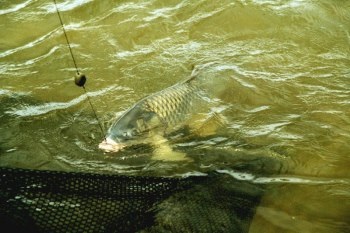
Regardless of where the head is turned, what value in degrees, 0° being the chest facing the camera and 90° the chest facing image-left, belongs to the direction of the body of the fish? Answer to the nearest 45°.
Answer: approximately 45°
